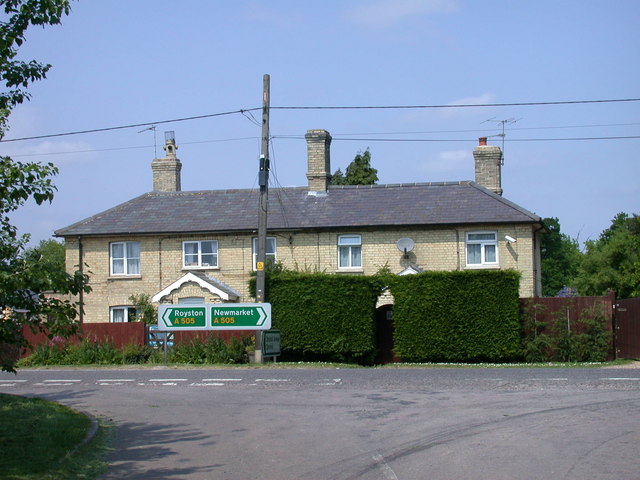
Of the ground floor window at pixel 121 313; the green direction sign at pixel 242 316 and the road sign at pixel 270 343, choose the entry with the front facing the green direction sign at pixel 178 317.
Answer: the ground floor window

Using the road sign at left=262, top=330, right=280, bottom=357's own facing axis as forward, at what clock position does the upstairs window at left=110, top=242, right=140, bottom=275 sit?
The upstairs window is roughly at 5 o'clock from the road sign.

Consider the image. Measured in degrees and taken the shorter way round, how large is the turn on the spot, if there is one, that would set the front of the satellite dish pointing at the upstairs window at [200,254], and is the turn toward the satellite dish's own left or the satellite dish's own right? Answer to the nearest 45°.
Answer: approximately 90° to the satellite dish's own right

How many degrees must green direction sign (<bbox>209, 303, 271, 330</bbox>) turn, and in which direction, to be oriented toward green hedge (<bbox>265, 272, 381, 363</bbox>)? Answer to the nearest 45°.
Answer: approximately 90° to its left

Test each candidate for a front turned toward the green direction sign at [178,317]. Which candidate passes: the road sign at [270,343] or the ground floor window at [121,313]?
the ground floor window

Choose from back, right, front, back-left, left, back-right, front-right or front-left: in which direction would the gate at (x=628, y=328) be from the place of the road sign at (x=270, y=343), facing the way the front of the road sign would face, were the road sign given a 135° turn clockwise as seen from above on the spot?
back-right

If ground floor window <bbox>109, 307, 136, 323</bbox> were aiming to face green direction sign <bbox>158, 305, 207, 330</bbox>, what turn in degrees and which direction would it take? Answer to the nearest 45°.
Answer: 0° — it already faces it

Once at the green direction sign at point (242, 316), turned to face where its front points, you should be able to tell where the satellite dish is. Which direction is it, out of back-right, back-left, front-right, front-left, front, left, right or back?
back-left

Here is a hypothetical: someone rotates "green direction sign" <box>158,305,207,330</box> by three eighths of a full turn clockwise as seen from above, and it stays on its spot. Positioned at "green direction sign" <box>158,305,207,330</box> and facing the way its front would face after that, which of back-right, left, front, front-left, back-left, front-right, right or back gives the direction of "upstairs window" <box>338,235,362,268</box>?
right

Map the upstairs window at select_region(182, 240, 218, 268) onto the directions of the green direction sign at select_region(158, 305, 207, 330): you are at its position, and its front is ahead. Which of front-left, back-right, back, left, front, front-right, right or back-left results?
back

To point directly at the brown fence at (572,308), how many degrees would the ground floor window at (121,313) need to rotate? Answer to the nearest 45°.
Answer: approximately 45° to its left
